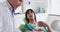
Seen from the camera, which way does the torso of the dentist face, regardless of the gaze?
to the viewer's right
